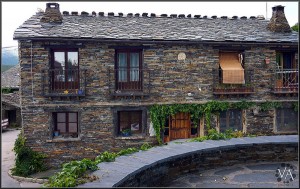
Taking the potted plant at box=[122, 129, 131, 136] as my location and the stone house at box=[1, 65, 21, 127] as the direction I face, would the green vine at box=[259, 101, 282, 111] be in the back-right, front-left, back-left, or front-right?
back-right

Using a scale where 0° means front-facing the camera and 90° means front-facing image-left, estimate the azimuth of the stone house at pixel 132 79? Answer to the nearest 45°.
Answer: approximately 0°

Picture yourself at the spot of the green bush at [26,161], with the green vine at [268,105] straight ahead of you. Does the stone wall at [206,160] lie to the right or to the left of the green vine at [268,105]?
right

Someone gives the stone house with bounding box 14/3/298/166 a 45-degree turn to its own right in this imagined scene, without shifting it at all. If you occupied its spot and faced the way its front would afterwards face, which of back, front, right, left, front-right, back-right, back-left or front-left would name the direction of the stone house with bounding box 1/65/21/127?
right

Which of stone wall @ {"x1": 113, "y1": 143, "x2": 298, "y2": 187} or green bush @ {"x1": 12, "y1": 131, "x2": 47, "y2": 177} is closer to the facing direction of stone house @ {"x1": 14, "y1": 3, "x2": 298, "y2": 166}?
the stone wall

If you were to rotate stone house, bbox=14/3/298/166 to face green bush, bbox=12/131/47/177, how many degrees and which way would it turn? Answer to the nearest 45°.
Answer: approximately 90° to its right

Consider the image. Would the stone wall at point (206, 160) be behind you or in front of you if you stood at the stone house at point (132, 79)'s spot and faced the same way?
in front

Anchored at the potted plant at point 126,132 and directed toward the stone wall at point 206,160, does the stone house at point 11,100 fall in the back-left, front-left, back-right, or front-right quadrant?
back-right
